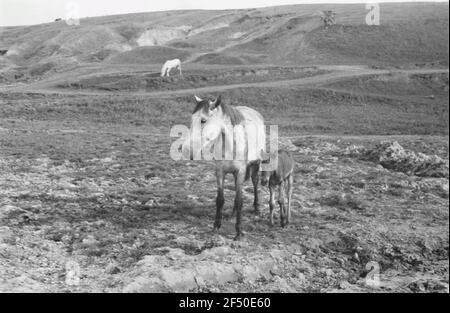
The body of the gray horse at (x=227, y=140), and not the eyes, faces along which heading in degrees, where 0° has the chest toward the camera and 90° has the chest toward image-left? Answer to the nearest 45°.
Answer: approximately 45°
